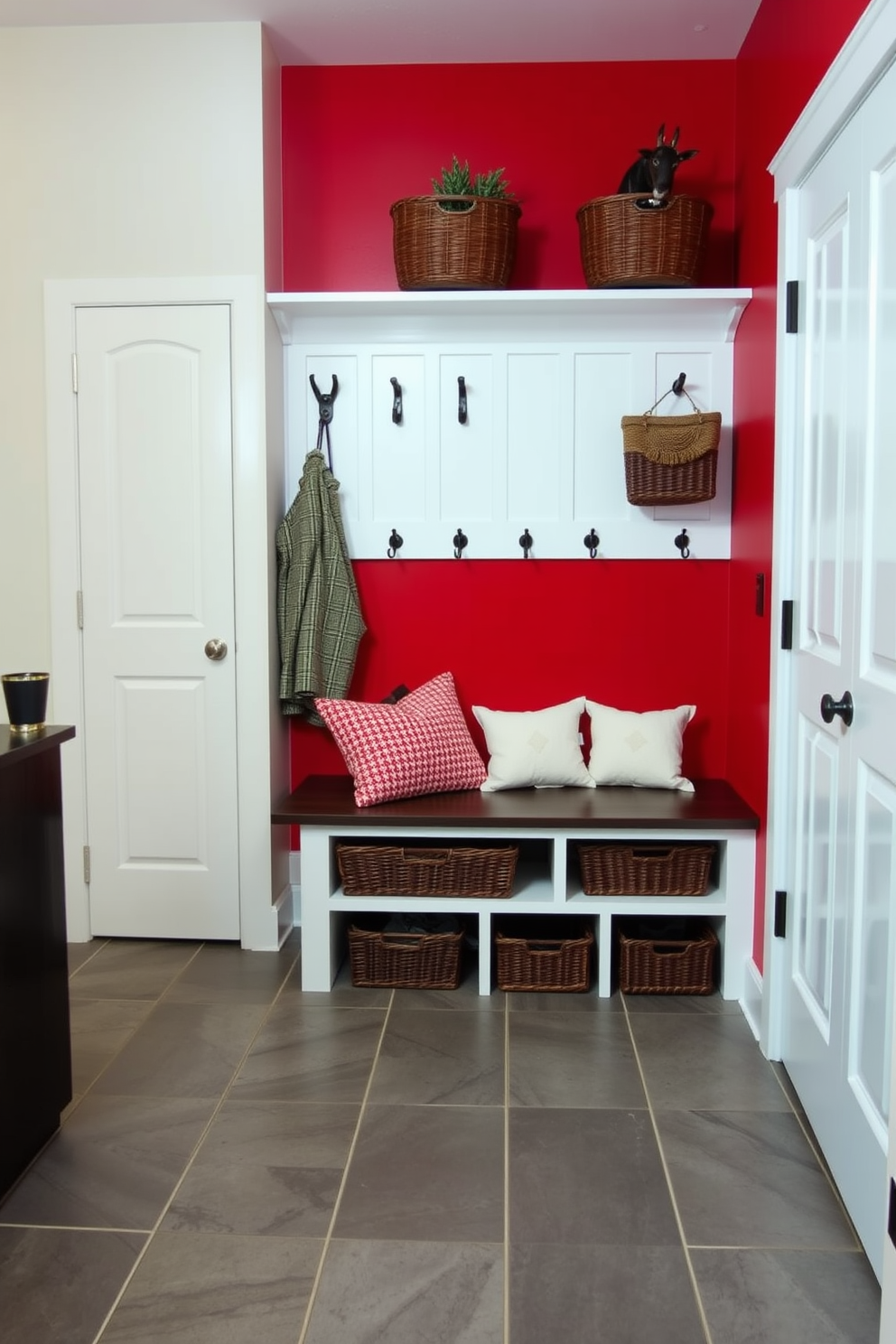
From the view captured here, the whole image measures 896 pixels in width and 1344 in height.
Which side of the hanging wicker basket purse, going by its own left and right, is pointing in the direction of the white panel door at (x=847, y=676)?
front

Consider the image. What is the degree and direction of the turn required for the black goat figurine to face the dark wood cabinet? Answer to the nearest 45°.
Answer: approximately 90° to its right

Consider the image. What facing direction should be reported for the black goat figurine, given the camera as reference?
facing the viewer and to the right of the viewer

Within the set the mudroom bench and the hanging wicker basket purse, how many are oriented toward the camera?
2

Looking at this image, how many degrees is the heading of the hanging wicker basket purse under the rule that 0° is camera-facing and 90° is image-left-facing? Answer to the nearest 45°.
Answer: approximately 0°
